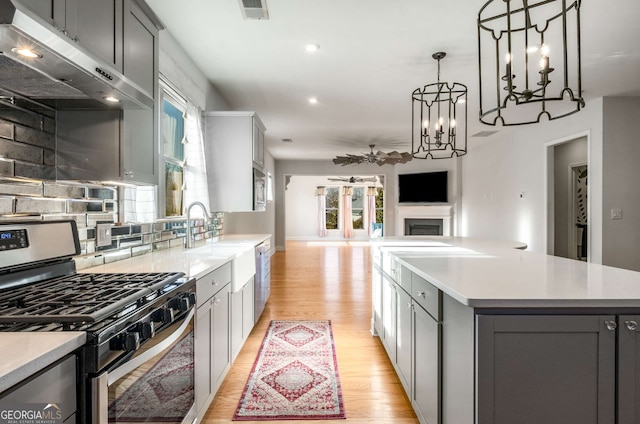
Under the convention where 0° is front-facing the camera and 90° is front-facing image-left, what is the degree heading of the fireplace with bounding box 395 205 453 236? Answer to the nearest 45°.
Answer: approximately 0°

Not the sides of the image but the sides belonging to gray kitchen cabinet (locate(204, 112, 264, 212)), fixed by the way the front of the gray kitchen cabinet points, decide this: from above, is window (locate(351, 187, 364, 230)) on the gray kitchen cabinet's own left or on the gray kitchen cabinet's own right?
on the gray kitchen cabinet's own left

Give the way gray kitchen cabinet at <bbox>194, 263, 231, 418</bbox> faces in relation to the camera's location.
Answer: facing to the right of the viewer

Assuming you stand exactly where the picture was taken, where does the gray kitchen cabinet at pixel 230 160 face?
facing to the right of the viewer

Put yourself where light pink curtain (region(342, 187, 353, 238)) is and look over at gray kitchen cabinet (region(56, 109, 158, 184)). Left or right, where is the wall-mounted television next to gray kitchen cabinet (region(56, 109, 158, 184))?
left

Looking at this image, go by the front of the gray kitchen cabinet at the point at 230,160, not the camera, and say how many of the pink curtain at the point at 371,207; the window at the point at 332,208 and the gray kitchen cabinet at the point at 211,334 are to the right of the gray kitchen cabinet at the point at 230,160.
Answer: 1

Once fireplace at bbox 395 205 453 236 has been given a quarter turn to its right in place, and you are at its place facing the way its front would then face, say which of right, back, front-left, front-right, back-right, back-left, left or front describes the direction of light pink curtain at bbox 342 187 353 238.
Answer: front-right

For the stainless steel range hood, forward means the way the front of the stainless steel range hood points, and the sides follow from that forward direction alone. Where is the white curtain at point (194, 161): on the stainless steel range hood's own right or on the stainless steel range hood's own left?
on the stainless steel range hood's own left

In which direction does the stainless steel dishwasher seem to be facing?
to the viewer's right

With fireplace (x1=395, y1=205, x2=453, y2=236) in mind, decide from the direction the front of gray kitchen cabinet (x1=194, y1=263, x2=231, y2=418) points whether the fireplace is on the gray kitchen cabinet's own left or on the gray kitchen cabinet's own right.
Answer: on the gray kitchen cabinet's own left

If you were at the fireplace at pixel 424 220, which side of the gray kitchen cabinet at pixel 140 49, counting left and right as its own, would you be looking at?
left
